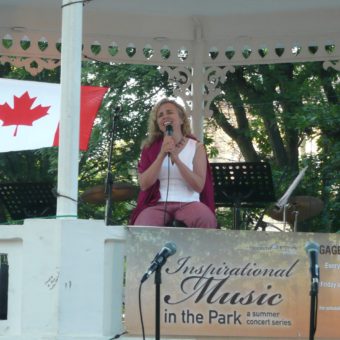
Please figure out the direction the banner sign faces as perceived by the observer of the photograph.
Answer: facing the viewer

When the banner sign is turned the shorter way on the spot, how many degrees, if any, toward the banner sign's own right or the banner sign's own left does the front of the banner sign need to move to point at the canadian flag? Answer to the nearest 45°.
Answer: approximately 135° to the banner sign's own right

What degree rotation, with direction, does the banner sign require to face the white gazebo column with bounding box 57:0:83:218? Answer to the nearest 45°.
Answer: approximately 90° to its right

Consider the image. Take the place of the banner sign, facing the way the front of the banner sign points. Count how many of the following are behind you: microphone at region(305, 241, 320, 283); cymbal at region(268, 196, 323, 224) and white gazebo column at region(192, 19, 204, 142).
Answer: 2

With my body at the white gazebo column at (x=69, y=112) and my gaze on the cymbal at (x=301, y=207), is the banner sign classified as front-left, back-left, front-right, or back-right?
front-right

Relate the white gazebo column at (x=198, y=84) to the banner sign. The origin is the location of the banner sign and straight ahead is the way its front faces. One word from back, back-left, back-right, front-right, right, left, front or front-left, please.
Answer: back

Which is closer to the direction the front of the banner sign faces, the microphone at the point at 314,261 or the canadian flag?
the microphone

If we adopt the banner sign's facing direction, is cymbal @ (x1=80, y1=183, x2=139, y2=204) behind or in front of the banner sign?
behind

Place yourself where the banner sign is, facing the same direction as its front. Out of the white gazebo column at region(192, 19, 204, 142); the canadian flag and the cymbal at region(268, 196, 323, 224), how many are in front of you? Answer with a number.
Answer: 0

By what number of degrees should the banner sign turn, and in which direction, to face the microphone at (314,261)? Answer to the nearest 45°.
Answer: approximately 45° to its left
